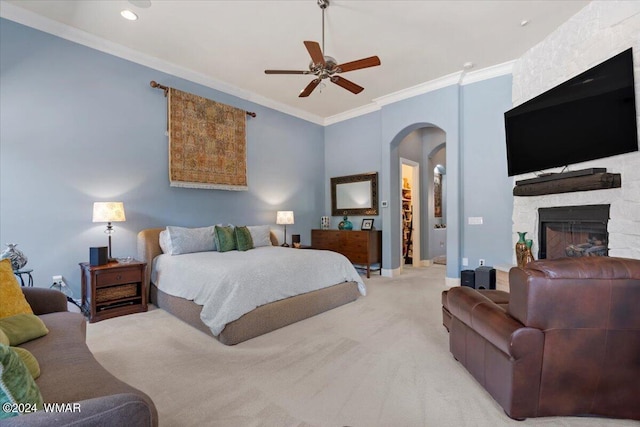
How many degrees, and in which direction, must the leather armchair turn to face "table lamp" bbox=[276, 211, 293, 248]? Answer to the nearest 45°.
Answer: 0° — it already faces it

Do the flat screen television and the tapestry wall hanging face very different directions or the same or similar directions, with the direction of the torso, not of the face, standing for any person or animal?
very different directions

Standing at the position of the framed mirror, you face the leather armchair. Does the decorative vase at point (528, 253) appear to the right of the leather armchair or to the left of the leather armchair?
left

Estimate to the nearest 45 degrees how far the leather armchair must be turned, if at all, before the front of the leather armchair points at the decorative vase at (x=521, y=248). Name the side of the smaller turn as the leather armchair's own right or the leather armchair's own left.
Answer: approximately 45° to the leather armchair's own right

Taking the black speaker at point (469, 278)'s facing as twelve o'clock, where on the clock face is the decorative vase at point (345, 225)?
The decorative vase is roughly at 2 o'clock from the black speaker.

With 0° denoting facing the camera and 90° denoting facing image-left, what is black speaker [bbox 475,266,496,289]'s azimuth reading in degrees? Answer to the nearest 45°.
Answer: approximately 45°

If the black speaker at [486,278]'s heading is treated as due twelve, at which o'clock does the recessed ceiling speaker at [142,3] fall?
The recessed ceiling speaker is roughly at 12 o'clock from the black speaker.
